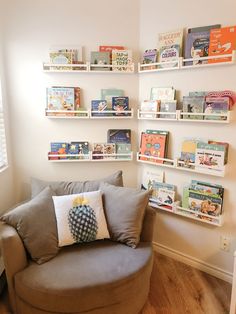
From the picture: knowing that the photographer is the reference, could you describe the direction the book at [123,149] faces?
facing the viewer

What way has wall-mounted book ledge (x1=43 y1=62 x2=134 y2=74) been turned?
toward the camera

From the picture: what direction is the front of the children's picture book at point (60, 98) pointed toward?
toward the camera

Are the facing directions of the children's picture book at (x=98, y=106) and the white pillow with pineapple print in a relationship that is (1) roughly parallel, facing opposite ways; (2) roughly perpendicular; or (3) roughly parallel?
roughly parallel

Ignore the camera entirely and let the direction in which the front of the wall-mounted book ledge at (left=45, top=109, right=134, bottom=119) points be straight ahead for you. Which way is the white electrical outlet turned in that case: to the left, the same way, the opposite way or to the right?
to the right

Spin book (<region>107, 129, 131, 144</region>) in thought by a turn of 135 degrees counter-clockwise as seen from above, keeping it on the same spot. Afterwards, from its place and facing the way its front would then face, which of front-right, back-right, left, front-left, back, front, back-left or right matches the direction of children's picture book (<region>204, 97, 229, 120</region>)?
right

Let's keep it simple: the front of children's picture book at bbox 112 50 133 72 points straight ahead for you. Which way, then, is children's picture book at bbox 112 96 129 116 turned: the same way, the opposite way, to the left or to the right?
the same way

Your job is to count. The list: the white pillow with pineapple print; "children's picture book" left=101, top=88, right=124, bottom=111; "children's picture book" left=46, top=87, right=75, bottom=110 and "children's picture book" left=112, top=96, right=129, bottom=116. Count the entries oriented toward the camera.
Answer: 4

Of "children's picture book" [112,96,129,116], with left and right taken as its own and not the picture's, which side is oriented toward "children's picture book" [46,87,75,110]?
right

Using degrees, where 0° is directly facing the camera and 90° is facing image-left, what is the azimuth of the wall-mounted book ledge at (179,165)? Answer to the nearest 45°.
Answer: approximately 45°

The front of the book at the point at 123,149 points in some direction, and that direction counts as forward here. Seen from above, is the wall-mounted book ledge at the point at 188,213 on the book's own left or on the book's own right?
on the book's own left

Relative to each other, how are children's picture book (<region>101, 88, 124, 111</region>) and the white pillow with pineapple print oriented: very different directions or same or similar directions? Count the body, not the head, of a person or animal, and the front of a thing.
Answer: same or similar directions
